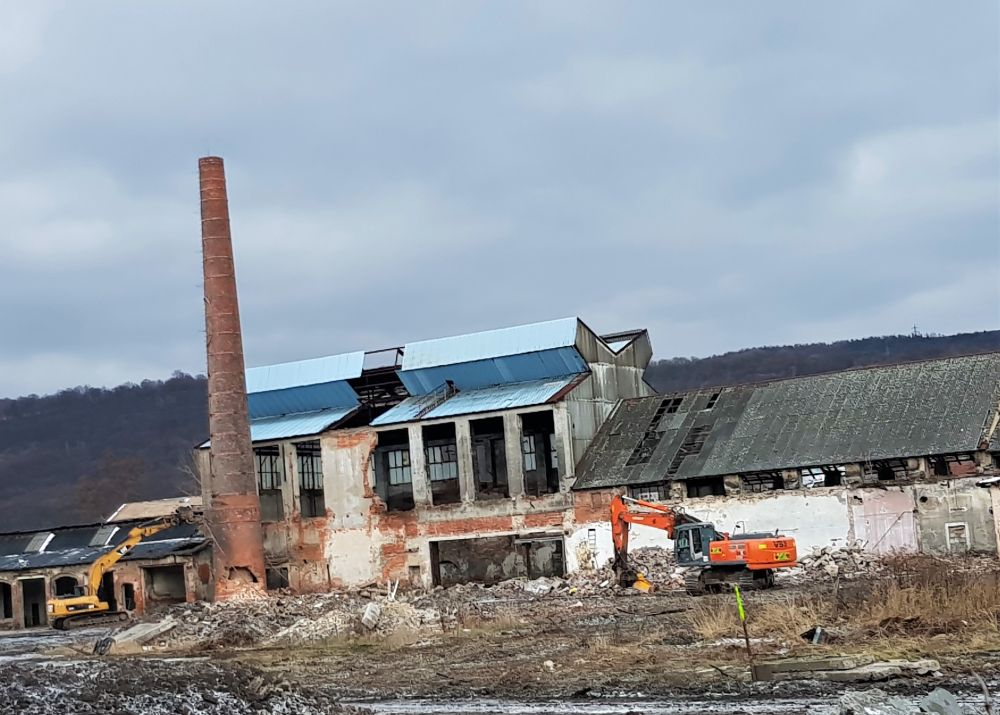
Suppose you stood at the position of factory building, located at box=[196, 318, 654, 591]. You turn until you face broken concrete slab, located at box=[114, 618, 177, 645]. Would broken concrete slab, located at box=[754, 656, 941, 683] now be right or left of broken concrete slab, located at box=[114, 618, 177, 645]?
left

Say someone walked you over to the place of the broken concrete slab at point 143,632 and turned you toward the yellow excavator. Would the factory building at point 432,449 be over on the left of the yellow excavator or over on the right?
right

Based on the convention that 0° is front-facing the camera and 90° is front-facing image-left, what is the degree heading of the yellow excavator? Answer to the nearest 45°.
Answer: approximately 270°

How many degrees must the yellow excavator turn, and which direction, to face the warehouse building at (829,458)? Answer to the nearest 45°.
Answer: approximately 45° to its right

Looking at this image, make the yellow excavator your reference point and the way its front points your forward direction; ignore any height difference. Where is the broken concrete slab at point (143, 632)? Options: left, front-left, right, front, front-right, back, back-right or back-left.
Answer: right

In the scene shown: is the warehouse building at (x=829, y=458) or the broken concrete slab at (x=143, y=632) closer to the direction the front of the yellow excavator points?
the warehouse building

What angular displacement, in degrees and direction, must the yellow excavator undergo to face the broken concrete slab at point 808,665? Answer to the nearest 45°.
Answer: approximately 90° to its right

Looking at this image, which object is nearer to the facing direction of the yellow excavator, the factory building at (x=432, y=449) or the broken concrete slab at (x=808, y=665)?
the factory building

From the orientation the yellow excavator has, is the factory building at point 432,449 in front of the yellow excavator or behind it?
in front

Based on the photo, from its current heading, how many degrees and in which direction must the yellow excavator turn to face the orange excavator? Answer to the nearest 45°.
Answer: approximately 45° to its right

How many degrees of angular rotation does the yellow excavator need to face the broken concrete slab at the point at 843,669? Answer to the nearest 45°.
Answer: approximately 90° to its right

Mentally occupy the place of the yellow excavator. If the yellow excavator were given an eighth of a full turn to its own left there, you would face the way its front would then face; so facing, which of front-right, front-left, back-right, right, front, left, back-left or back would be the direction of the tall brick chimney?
right
